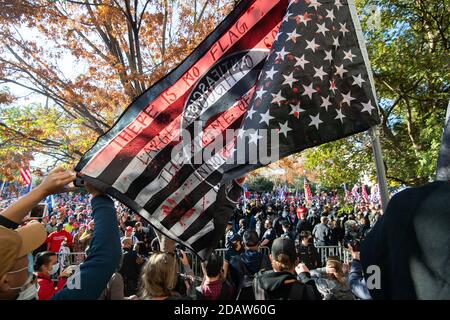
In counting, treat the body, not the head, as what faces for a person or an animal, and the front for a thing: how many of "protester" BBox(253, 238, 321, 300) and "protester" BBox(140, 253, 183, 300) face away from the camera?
2

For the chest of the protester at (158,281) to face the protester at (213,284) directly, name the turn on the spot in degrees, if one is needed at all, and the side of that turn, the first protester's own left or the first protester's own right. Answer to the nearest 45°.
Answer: approximately 45° to the first protester's own right

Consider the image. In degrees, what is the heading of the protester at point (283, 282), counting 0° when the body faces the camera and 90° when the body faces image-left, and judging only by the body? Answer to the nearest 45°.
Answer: approximately 180°

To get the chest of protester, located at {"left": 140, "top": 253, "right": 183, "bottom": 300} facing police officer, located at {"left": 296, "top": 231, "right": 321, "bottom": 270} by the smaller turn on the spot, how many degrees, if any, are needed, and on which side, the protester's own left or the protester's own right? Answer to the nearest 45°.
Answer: approximately 45° to the protester's own right

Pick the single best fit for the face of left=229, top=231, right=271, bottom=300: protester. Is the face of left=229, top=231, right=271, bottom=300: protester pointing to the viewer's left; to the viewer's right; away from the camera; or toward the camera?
away from the camera

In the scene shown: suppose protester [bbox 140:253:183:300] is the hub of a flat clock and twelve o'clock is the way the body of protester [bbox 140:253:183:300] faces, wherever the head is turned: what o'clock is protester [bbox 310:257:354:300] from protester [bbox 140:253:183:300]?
protester [bbox 310:257:354:300] is roughly at 2 o'clock from protester [bbox 140:253:183:300].

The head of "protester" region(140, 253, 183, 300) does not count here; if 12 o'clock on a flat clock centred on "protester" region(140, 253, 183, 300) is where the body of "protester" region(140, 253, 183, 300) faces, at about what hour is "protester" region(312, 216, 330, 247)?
"protester" region(312, 216, 330, 247) is roughly at 1 o'clock from "protester" region(140, 253, 183, 300).

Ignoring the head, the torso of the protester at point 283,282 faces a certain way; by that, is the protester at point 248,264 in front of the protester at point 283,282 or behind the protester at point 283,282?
in front

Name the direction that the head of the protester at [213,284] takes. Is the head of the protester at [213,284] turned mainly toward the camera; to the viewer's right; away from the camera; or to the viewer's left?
away from the camera

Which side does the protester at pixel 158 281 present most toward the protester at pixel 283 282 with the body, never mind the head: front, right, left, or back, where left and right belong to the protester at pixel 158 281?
right

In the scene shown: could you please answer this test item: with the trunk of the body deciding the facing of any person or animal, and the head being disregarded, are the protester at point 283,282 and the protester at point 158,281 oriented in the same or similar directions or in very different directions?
same or similar directions

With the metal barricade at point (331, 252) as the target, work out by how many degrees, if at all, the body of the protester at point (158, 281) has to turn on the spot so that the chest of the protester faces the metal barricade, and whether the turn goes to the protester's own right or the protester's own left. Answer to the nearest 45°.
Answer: approximately 45° to the protester's own right

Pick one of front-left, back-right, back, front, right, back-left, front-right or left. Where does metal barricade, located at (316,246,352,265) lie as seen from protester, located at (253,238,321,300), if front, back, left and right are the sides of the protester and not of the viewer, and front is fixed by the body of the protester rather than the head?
front

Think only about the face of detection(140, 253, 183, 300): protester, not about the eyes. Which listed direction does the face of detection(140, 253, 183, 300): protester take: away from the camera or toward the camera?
away from the camera

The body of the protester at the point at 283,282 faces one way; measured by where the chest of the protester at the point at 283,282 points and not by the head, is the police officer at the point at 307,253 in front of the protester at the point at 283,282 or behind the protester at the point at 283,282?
in front

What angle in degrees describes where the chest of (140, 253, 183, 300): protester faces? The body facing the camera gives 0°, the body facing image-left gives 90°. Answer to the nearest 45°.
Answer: approximately 180°
